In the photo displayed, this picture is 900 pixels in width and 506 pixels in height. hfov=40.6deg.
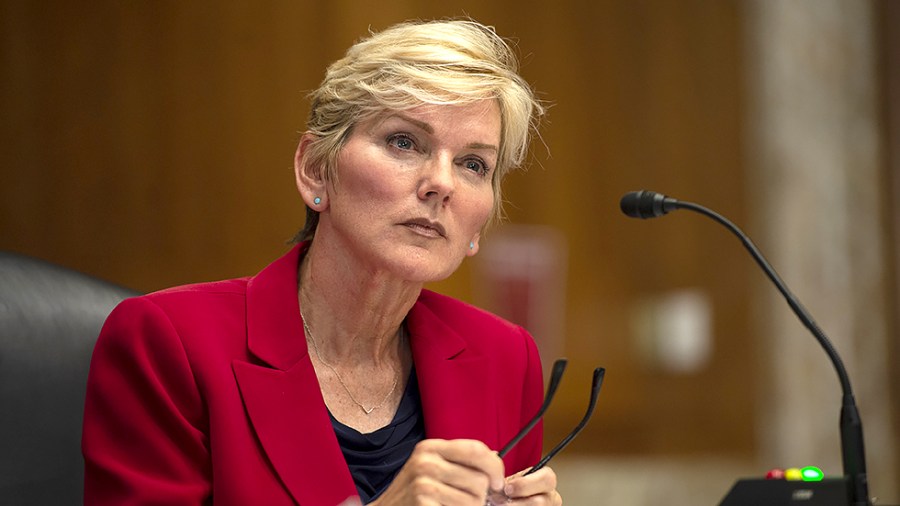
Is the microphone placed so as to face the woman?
yes

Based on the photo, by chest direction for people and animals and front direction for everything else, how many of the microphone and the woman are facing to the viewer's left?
1

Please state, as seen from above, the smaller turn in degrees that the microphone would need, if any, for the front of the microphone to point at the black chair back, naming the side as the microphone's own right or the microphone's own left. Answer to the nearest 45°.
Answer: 0° — it already faces it

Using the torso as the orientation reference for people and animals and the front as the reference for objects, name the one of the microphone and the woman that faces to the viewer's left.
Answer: the microphone

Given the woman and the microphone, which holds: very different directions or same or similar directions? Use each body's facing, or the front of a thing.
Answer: very different directions

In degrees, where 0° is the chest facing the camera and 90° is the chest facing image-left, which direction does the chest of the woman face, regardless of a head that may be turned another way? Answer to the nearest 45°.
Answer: approximately 315°

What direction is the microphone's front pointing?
to the viewer's left
